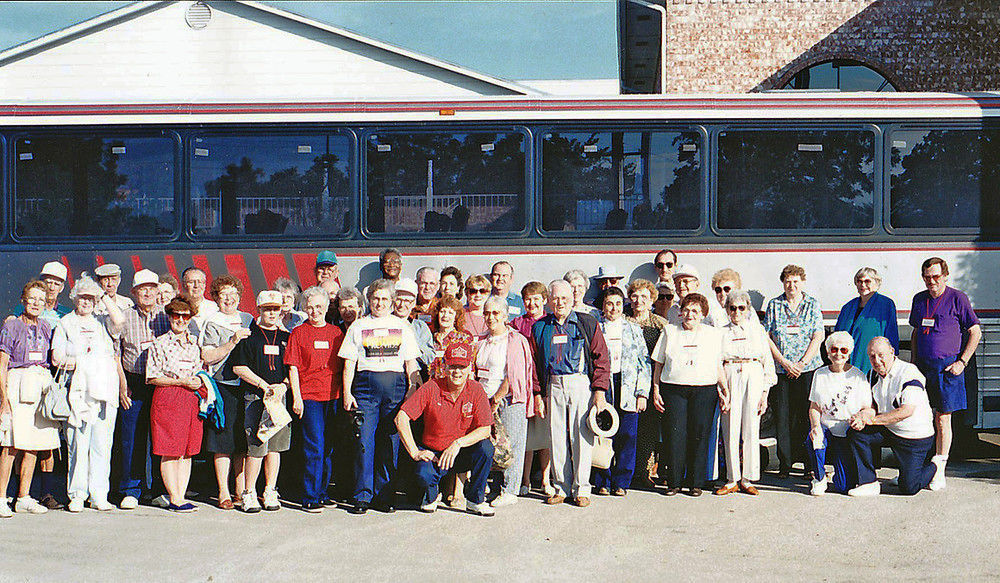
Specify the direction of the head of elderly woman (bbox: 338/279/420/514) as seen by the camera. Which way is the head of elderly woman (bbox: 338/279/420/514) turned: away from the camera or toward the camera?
toward the camera

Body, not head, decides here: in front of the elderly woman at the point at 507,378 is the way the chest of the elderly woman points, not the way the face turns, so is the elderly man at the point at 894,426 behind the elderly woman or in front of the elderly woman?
behind

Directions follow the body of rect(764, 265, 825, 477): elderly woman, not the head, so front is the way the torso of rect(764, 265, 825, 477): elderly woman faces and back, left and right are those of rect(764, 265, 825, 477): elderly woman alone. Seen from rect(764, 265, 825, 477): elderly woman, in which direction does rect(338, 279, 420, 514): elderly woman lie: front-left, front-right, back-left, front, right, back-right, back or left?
front-right

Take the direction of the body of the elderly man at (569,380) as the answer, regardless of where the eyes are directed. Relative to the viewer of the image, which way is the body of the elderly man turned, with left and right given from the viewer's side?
facing the viewer

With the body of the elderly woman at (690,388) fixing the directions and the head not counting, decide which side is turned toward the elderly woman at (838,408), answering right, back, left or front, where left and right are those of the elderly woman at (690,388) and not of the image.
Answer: left

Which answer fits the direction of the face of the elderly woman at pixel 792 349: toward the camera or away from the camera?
toward the camera

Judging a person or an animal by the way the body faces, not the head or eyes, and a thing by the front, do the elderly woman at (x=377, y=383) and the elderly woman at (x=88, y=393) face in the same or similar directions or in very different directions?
same or similar directions

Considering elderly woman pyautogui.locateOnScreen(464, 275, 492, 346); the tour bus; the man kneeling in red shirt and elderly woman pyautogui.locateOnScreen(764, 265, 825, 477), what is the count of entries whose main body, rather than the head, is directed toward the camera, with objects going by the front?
3

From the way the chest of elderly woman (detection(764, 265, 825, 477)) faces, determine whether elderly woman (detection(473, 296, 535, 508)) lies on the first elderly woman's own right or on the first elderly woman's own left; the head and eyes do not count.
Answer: on the first elderly woman's own right

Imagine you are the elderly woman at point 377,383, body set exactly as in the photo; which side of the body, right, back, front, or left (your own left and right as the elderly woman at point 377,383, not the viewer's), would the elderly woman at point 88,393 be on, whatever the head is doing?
right

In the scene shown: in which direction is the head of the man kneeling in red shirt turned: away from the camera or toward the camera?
toward the camera

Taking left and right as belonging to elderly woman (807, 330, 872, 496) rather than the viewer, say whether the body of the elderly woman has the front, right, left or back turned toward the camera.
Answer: front

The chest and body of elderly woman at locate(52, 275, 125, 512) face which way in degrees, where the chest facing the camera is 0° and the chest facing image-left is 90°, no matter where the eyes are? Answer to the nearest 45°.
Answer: approximately 0°
